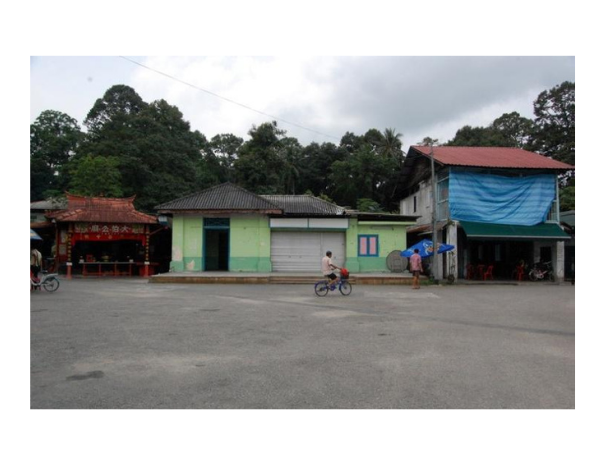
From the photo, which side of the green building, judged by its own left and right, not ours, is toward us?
front

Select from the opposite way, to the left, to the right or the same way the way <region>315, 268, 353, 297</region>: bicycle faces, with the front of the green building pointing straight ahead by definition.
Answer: to the left

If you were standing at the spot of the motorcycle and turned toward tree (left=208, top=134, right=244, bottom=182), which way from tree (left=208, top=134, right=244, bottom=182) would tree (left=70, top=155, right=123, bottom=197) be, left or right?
left

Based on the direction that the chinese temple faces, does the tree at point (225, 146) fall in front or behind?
behind

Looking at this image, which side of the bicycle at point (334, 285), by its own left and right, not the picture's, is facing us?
right

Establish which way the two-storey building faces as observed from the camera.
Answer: facing the viewer

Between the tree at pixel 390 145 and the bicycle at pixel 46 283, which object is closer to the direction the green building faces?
the bicycle

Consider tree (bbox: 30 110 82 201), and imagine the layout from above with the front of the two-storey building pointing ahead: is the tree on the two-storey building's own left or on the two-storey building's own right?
on the two-storey building's own right

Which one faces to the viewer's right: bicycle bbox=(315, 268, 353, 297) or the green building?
the bicycle

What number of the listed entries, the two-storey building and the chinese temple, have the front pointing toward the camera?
2

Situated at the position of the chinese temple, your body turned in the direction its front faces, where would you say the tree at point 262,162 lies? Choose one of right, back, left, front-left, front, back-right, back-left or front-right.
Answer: back-left
